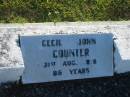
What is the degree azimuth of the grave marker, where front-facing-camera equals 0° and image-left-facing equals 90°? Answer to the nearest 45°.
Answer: approximately 0°
